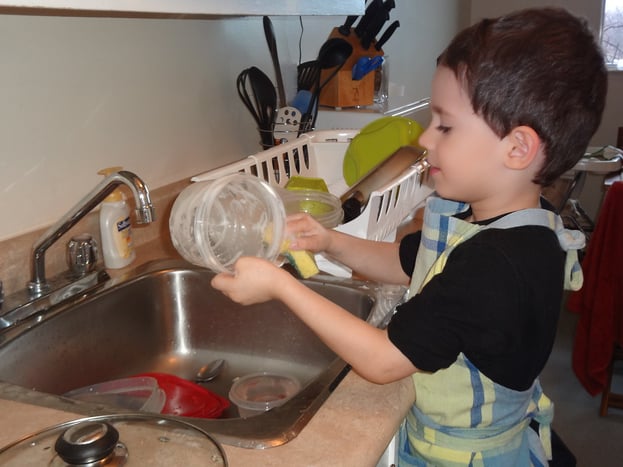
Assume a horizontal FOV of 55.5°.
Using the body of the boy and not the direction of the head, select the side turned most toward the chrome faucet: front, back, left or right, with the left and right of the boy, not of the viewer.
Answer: front

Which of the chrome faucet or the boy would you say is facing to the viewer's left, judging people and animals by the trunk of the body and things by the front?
the boy

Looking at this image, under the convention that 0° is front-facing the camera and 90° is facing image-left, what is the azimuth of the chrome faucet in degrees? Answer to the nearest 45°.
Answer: approximately 270°

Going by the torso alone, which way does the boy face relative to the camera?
to the viewer's left

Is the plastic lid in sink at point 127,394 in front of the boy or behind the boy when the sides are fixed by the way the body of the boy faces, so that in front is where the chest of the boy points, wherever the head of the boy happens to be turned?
in front

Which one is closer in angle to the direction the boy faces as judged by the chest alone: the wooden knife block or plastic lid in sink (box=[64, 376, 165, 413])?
the plastic lid in sink

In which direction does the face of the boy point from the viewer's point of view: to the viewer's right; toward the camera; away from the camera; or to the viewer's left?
to the viewer's left

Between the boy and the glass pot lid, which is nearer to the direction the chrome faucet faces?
the boy

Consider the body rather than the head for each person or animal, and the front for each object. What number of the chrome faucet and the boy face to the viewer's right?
1

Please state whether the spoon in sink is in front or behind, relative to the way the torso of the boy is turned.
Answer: in front
